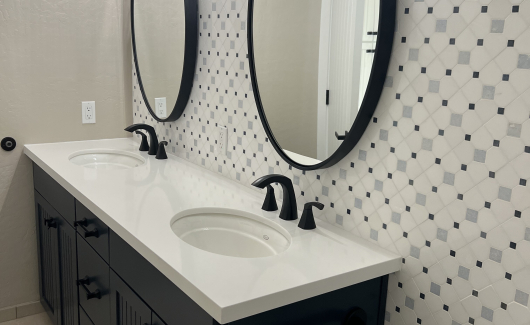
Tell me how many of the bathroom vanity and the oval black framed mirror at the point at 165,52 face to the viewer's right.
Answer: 0

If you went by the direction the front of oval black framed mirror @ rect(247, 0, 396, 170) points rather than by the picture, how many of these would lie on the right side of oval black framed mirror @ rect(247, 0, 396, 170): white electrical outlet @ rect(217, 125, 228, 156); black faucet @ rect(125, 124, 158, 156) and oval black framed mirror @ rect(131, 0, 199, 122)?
3

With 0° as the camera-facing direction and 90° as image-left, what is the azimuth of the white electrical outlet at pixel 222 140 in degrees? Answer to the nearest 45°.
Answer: approximately 45°

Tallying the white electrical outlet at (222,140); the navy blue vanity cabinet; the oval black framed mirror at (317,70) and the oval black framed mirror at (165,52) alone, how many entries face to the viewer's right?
0

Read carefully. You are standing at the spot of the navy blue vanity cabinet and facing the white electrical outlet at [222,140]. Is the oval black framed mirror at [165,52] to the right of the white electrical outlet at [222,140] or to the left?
left

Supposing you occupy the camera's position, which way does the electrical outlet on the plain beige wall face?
facing the viewer

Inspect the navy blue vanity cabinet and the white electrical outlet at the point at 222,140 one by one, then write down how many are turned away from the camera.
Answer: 0

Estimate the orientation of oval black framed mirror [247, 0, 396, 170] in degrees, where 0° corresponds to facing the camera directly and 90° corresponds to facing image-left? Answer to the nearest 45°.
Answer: approximately 45°

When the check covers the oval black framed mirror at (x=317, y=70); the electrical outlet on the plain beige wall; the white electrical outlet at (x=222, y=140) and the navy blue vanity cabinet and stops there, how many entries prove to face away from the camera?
0

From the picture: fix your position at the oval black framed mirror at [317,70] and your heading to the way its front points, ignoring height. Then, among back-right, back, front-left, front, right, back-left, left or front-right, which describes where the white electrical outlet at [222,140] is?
right

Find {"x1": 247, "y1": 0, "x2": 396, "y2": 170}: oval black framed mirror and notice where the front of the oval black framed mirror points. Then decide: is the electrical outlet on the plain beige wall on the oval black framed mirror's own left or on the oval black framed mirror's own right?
on the oval black framed mirror's own right

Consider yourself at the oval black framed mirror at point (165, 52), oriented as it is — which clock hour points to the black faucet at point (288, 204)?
The black faucet is roughly at 10 o'clock from the oval black framed mirror.

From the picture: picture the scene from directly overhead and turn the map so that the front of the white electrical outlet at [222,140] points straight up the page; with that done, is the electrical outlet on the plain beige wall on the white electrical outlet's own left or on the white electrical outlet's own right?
on the white electrical outlet's own right

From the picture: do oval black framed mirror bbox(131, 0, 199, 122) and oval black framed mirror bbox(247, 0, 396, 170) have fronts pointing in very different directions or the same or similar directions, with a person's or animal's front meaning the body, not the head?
same or similar directions

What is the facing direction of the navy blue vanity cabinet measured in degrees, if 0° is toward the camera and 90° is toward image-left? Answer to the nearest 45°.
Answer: approximately 45°

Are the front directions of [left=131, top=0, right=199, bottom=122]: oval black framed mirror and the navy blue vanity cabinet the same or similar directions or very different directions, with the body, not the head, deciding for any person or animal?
same or similar directions
